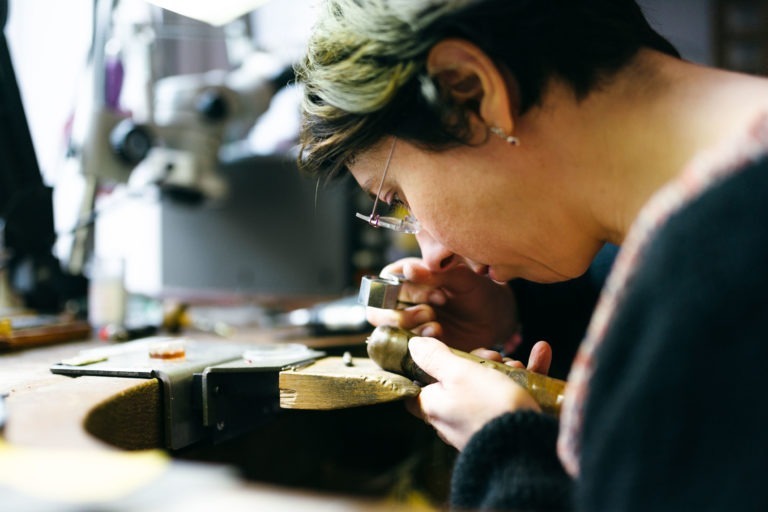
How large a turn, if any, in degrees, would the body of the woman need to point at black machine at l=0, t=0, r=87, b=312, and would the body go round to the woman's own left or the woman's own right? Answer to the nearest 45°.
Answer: approximately 45° to the woman's own right

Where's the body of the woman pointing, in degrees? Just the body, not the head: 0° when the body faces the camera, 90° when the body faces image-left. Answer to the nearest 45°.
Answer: approximately 90°
